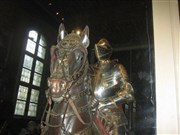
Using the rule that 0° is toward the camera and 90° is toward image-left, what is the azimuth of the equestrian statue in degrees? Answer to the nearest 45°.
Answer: approximately 45°

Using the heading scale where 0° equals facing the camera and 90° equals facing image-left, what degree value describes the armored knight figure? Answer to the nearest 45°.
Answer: approximately 45°

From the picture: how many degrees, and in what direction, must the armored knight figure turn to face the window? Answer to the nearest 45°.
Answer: approximately 45° to its right
